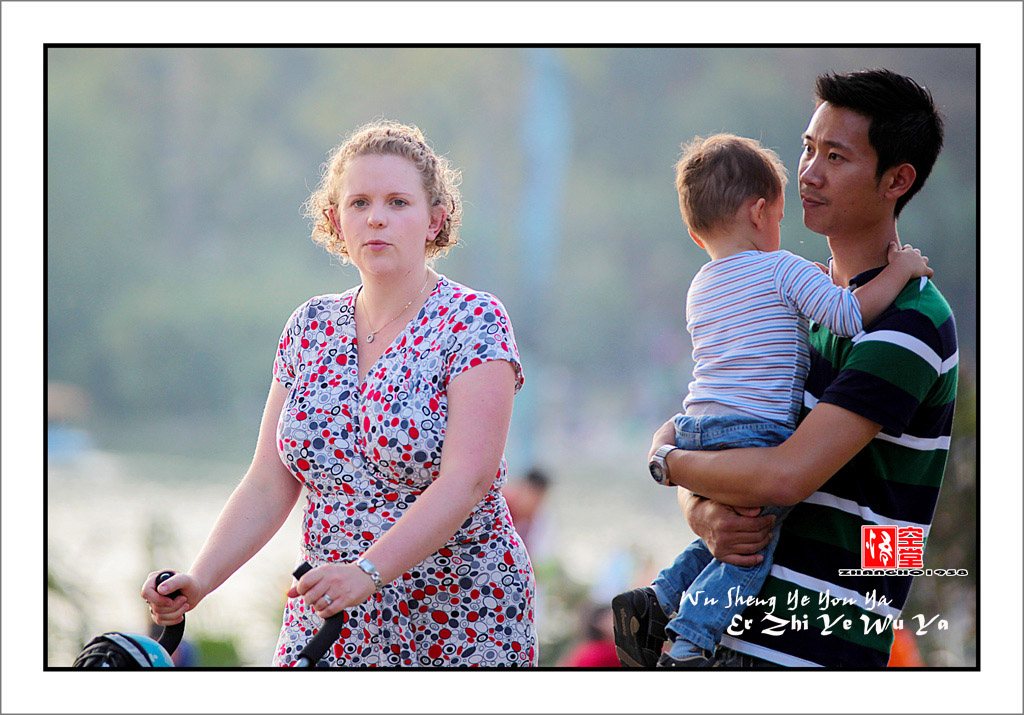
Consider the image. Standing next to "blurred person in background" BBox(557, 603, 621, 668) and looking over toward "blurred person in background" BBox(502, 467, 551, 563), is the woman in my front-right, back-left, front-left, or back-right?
back-left

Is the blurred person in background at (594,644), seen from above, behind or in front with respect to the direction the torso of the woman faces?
behind

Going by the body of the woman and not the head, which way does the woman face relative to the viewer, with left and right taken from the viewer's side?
facing the viewer and to the left of the viewer

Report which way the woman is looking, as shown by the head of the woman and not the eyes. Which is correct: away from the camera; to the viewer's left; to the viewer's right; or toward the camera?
toward the camera

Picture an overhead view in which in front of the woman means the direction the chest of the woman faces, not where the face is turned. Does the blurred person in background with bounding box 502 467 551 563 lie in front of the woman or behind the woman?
behind

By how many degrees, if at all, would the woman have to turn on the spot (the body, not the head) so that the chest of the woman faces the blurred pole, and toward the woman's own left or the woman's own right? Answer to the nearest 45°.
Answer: approximately 135° to the woman's own right
